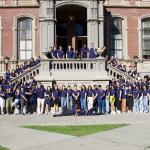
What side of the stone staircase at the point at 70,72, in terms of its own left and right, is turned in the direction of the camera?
front

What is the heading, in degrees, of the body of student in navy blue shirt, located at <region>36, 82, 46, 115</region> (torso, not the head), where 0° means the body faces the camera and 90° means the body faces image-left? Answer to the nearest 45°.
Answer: approximately 0°

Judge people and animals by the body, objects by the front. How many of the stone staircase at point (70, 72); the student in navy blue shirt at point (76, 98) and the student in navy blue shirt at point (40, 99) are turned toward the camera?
3

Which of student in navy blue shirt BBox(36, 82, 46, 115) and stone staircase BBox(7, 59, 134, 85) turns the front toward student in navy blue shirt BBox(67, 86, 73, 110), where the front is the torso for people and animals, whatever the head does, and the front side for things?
the stone staircase

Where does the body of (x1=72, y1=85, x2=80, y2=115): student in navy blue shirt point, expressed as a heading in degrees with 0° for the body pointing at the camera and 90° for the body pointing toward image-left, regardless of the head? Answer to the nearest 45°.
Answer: approximately 0°

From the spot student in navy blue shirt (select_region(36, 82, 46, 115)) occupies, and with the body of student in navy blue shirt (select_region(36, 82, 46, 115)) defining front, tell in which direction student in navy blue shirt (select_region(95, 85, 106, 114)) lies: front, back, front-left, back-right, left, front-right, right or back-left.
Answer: left

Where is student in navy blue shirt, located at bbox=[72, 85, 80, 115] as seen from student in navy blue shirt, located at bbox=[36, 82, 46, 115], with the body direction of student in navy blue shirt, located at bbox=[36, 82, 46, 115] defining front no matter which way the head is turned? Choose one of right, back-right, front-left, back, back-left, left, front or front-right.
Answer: left

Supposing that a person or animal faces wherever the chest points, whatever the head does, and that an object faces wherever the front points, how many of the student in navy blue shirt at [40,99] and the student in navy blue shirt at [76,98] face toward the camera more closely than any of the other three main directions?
2

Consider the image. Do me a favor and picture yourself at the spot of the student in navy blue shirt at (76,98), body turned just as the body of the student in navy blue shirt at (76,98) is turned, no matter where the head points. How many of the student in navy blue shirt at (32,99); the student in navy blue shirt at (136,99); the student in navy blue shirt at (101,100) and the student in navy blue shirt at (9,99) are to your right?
2

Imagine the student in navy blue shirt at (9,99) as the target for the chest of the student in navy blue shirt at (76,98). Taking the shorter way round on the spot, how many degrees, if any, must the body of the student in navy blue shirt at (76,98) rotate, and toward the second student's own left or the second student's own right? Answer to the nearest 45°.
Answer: approximately 90° to the second student's own right

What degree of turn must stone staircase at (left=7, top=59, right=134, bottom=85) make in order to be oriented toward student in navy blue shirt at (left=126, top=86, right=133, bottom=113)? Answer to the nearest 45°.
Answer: approximately 45° to its left

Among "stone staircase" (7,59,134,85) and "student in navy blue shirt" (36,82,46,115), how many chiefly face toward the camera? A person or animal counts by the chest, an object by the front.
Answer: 2

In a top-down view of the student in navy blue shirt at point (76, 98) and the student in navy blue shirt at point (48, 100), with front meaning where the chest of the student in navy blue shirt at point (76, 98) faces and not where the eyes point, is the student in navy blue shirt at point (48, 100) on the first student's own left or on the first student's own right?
on the first student's own right

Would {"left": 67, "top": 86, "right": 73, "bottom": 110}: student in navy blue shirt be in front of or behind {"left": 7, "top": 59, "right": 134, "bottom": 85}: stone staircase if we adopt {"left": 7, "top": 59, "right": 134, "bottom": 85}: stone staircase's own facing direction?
in front

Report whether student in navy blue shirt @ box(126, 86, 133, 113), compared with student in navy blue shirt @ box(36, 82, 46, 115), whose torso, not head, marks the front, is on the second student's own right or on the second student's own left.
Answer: on the second student's own left

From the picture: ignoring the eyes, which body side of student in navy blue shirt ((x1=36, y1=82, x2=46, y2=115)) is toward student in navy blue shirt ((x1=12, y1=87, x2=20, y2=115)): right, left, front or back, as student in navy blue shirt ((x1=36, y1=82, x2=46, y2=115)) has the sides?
right
